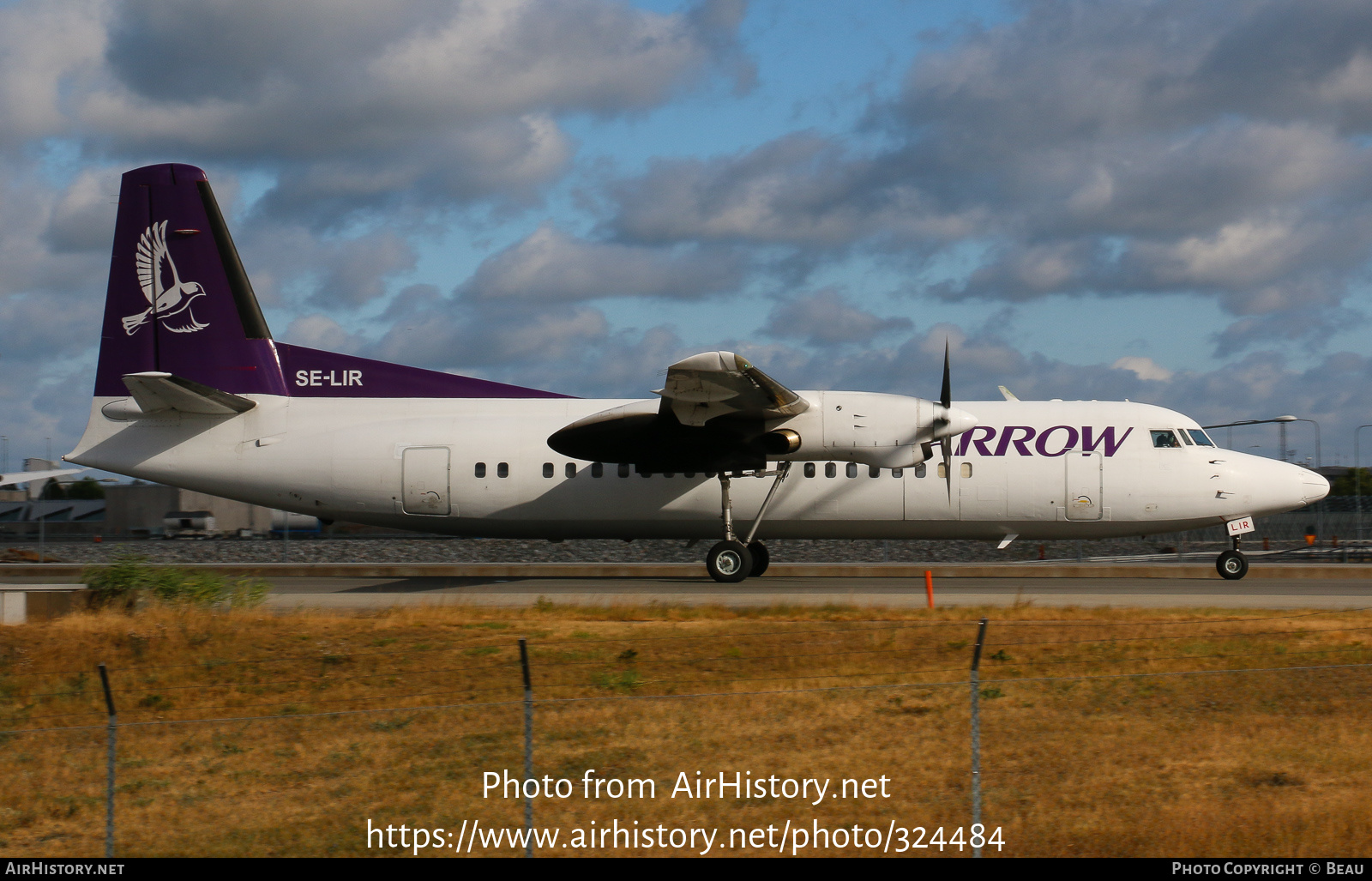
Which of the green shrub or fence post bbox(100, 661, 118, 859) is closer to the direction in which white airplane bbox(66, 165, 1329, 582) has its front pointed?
the fence post

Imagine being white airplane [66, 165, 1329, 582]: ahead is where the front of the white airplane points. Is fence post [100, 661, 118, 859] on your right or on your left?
on your right

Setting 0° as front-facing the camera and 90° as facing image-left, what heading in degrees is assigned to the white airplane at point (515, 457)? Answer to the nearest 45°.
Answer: approximately 270°

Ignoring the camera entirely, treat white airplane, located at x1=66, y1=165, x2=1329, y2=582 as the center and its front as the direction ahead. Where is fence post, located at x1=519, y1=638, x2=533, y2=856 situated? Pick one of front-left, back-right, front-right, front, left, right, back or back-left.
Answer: right

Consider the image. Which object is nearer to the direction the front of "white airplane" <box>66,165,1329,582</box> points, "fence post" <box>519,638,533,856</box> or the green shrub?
the fence post

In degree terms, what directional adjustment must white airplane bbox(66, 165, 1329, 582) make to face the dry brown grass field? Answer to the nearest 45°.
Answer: approximately 90° to its right

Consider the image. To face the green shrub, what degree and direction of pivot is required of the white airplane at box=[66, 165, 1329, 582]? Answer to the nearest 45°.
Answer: approximately 135° to its right
